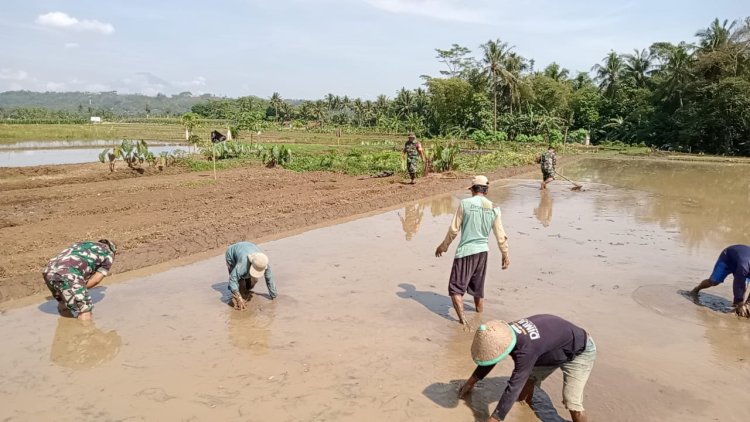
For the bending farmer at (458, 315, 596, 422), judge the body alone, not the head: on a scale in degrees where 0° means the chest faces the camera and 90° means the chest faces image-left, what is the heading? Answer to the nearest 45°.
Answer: approximately 90°

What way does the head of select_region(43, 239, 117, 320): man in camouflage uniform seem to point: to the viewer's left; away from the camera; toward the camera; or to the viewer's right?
to the viewer's right

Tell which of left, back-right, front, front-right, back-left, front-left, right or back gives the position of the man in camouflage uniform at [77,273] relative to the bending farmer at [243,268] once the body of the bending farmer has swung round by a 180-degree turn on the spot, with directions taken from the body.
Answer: front-left

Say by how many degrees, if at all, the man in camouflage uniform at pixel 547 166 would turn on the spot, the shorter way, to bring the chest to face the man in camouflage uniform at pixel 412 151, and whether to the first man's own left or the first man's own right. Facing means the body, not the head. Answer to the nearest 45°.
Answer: approximately 135° to the first man's own right
